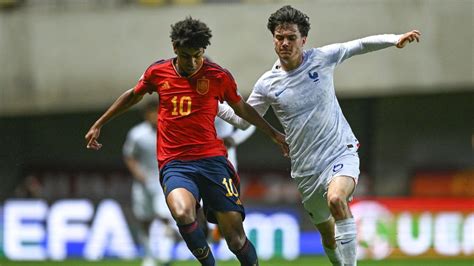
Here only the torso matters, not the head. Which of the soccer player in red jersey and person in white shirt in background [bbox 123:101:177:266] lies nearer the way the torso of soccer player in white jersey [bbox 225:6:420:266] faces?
the soccer player in red jersey

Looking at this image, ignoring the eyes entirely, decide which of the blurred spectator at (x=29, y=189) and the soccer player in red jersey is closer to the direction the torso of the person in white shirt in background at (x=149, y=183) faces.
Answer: the soccer player in red jersey

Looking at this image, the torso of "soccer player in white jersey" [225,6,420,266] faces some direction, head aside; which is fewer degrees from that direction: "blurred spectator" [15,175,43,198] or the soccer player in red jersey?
the soccer player in red jersey

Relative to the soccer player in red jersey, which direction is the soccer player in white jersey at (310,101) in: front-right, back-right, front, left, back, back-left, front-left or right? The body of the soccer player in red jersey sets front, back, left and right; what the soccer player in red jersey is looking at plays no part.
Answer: left

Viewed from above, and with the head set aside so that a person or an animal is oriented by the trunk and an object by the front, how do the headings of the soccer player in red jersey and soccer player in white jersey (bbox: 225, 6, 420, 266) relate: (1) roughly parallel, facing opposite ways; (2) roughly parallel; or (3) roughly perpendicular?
roughly parallel

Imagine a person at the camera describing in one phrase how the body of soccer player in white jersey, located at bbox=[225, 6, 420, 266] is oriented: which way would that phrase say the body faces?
toward the camera

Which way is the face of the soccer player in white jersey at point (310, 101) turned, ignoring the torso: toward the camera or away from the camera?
toward the camera

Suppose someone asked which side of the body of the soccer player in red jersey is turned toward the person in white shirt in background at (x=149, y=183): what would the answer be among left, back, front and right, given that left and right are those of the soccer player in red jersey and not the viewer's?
back

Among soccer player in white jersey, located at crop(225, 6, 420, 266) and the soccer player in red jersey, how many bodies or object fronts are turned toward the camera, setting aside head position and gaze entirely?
2

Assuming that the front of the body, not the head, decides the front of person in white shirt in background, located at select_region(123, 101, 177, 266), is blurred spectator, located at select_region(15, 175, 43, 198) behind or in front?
behind

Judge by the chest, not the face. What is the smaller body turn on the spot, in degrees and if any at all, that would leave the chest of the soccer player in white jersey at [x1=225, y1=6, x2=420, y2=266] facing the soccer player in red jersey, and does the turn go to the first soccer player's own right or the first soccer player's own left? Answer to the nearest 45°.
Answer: approximately 90° to the first soccer player's own right
